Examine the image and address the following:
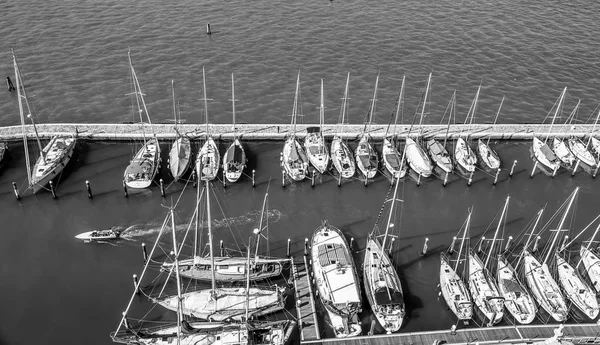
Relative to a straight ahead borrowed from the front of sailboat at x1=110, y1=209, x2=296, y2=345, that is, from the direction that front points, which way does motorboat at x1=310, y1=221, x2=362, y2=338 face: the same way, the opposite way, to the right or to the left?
to the right

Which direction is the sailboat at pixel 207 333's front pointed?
to the viewer's left

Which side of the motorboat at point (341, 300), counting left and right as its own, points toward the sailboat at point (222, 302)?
left

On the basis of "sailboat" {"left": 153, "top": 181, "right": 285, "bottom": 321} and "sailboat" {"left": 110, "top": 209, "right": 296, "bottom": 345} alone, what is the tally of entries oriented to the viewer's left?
2

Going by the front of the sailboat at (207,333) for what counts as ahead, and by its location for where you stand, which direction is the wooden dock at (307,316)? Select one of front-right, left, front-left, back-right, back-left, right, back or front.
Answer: back

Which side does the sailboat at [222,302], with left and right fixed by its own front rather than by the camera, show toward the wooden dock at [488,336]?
back

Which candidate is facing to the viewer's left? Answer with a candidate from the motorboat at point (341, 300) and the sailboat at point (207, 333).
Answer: the sailboat at point (207, 333)

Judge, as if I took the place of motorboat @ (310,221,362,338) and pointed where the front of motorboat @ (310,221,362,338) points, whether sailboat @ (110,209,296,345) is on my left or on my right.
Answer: on my left

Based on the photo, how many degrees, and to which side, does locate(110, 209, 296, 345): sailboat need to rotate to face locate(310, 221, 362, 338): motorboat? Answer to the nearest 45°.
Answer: approximately 180°

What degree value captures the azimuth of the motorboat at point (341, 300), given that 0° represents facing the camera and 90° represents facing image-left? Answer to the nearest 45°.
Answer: approximately 180°

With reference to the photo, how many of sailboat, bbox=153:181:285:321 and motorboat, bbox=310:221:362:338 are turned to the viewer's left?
1

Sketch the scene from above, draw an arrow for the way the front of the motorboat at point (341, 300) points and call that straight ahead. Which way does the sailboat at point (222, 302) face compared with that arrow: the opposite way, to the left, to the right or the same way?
to the left

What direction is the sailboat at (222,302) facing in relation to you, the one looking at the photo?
facing to the left of the viewer
